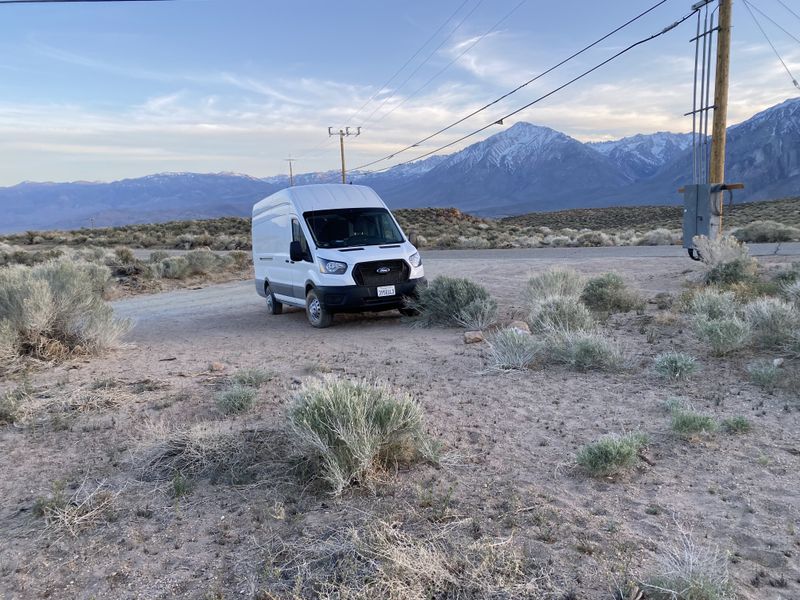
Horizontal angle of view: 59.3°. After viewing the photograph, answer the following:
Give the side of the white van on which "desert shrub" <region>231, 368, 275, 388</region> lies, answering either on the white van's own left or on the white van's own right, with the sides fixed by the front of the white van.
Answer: on the white van's own right

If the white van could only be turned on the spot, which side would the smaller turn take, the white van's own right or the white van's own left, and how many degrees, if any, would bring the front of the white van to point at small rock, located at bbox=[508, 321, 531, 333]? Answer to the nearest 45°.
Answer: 0° — it already faces it

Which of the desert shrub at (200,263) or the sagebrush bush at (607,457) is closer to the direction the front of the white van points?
the sagebrush bush

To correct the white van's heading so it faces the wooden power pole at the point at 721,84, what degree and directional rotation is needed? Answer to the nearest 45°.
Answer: approximately 45° to its left

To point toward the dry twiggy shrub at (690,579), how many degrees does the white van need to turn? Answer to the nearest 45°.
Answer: approximately 45° to its right

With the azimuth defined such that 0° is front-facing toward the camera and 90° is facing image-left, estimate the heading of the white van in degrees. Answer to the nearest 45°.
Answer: approximately 315°

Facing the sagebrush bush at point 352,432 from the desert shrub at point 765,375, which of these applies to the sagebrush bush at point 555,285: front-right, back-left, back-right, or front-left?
back-right

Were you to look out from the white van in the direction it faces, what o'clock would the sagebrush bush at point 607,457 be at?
The sagebrush bush is roughly at 1 o'clock from the white van.

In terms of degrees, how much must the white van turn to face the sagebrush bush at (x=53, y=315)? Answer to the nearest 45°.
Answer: approximately 90° to its right
